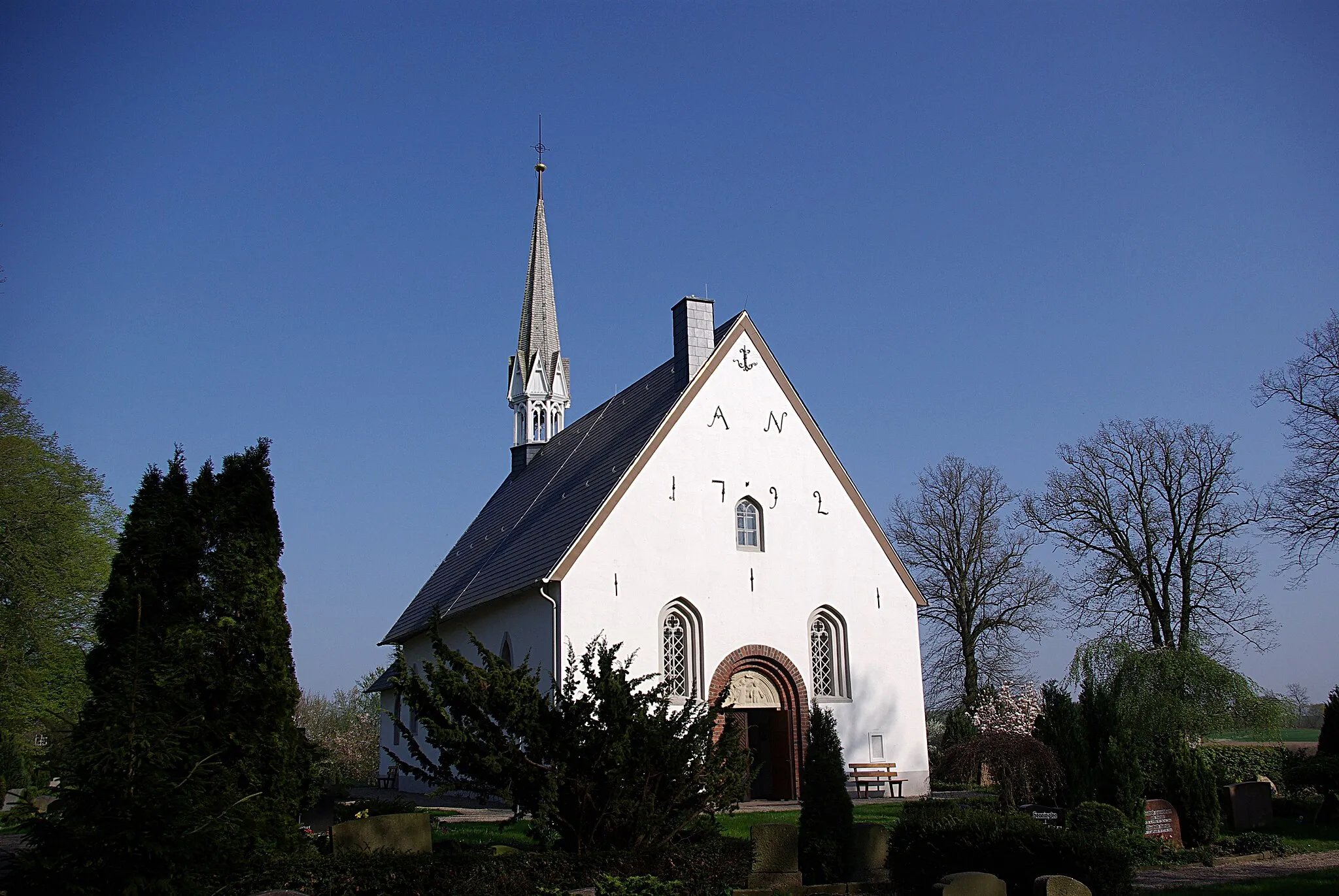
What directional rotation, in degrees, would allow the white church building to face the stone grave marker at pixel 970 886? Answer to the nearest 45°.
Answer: approximately 45° to its right

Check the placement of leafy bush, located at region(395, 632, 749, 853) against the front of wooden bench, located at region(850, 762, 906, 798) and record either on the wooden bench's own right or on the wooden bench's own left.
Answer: on the wooden bench's own right

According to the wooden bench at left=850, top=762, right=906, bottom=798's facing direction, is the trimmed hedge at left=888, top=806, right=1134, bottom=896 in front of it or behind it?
in front

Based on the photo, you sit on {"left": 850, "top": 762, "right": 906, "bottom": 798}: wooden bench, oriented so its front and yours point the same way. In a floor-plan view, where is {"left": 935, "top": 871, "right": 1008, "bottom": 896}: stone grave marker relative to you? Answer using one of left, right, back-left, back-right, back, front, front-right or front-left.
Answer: front-right

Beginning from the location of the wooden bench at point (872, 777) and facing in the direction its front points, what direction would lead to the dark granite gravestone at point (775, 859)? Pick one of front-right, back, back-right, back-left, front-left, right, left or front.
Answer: front-right

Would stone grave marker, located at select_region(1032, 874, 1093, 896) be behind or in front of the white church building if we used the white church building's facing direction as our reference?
in front

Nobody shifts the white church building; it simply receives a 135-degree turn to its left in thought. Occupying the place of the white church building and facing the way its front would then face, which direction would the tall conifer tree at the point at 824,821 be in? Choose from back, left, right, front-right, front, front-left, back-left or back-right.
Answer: back

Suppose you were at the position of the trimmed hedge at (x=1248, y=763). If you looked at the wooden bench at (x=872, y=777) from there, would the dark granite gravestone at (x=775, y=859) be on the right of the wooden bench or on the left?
left

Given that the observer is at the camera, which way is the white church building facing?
facing the viewer and to the right of the viewer

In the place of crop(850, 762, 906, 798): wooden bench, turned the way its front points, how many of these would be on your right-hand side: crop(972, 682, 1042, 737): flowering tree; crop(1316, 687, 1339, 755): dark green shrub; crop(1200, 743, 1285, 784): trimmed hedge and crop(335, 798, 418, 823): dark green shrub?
1

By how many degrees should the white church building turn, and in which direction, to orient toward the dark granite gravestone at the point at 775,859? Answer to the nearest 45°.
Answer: approximately 45° to its right

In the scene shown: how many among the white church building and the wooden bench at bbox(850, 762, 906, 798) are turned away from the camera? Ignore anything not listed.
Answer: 0

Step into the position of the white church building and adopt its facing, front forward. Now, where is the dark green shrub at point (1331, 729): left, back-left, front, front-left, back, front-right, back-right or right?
front-left

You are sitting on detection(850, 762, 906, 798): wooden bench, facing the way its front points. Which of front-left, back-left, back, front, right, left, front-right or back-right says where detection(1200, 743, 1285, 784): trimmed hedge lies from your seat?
front-left
